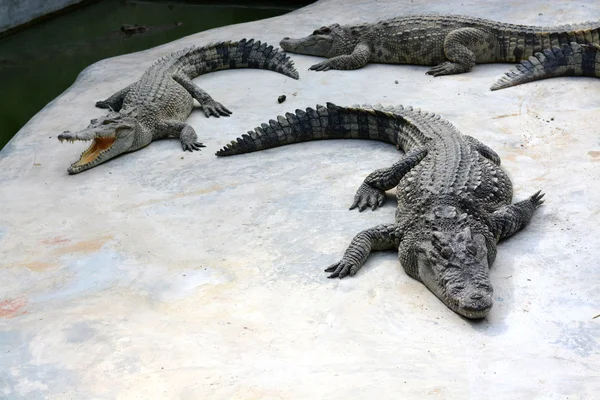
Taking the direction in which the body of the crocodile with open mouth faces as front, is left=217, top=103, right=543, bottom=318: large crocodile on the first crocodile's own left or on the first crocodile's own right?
on the first crocodile's own left

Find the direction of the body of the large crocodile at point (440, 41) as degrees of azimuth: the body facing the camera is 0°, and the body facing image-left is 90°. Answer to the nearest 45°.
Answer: approximately 90°

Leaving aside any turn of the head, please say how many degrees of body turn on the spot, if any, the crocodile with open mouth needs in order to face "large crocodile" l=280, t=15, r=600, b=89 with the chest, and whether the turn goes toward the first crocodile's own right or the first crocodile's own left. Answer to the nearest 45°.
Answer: approximately 135° to the first crocodile's own left

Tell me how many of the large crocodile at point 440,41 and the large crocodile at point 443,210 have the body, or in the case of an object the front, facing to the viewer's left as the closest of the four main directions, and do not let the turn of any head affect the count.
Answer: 1

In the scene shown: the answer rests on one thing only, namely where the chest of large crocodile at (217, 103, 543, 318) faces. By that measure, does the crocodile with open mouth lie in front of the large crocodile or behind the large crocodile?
behind

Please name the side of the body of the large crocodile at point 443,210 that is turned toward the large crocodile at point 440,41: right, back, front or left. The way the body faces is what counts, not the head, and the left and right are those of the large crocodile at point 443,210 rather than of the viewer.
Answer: back

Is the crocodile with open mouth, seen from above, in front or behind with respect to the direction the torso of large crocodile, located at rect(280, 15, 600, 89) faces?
in front

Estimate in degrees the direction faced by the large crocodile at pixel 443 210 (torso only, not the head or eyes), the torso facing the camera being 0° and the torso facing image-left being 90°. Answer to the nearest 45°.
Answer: approximately 0°

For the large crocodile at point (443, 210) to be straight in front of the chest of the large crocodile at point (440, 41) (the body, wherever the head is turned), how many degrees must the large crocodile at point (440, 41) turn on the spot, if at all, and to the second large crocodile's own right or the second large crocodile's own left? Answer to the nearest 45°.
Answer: approximately 90° to the second large crocodile's own left

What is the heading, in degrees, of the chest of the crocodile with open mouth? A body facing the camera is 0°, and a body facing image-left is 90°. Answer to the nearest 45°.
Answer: approximately 45°
